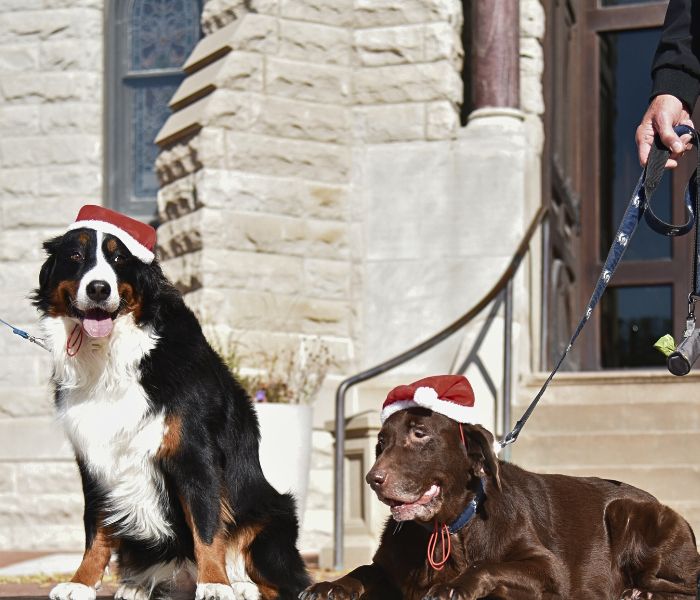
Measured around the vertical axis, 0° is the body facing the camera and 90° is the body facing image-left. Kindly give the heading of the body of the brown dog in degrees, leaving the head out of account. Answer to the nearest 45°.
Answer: approximately 45°

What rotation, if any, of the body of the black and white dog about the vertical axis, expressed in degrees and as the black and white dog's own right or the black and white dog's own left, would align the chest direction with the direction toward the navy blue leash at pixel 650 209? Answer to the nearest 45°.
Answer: approximately 135° to the black and white dog's own left

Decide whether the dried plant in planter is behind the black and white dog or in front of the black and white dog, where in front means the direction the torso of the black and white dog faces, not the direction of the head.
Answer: behind

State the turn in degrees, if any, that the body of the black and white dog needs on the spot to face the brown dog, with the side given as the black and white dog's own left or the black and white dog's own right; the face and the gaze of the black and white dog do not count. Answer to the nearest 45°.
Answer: approximately 135° to the black and white dog's own left

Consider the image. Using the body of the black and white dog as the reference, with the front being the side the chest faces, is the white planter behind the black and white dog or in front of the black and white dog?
behind

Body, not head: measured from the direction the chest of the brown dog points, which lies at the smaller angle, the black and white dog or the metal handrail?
the black and white dog

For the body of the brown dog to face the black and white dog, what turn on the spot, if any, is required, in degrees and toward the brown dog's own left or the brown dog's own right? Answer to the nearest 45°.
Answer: approximately 45° to the brown dog's own right

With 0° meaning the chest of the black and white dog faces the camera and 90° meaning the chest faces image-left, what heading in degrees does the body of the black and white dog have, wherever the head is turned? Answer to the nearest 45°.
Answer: approximately 45°
